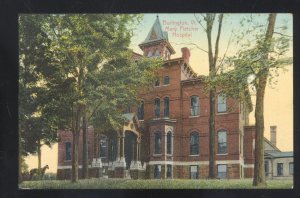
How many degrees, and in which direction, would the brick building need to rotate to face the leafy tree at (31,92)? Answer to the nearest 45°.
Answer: approximately 45° to its right

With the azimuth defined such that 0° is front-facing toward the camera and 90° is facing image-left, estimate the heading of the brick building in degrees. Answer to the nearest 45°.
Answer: approximately 45°
